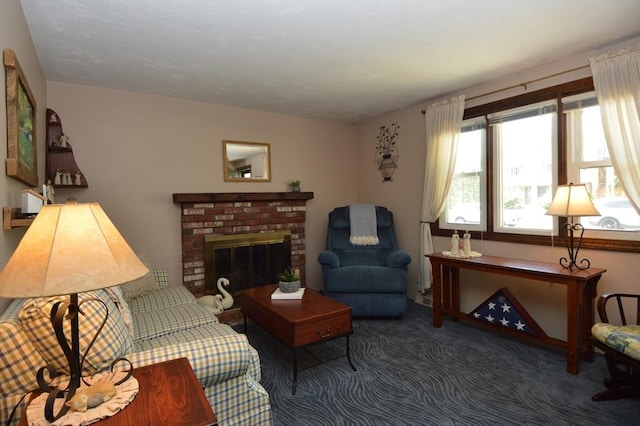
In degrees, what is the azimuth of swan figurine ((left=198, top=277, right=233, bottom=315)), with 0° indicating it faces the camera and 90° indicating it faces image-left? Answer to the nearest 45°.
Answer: approximately 270°

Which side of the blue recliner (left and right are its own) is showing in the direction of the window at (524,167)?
left

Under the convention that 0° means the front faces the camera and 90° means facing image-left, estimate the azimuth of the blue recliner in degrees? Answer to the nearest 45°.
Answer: approximately 0°

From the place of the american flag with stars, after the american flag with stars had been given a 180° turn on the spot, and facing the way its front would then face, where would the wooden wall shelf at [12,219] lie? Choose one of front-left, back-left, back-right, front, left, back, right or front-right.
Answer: back

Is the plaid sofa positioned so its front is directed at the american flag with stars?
yes

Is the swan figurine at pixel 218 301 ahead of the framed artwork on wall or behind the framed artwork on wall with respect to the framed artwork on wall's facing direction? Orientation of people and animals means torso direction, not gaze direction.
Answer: ahead

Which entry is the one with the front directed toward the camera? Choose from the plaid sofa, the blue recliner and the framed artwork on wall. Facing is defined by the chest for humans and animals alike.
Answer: the blue recliner

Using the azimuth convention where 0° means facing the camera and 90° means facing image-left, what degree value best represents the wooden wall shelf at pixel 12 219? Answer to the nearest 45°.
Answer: approximately 270°

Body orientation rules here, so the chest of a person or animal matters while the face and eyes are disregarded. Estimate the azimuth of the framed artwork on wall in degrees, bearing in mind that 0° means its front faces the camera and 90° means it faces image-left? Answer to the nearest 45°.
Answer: approximately 270°

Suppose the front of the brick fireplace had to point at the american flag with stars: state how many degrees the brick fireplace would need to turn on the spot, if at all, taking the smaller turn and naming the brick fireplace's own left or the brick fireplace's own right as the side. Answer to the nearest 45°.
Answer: approximately 45° to the brick fireplace's own left
